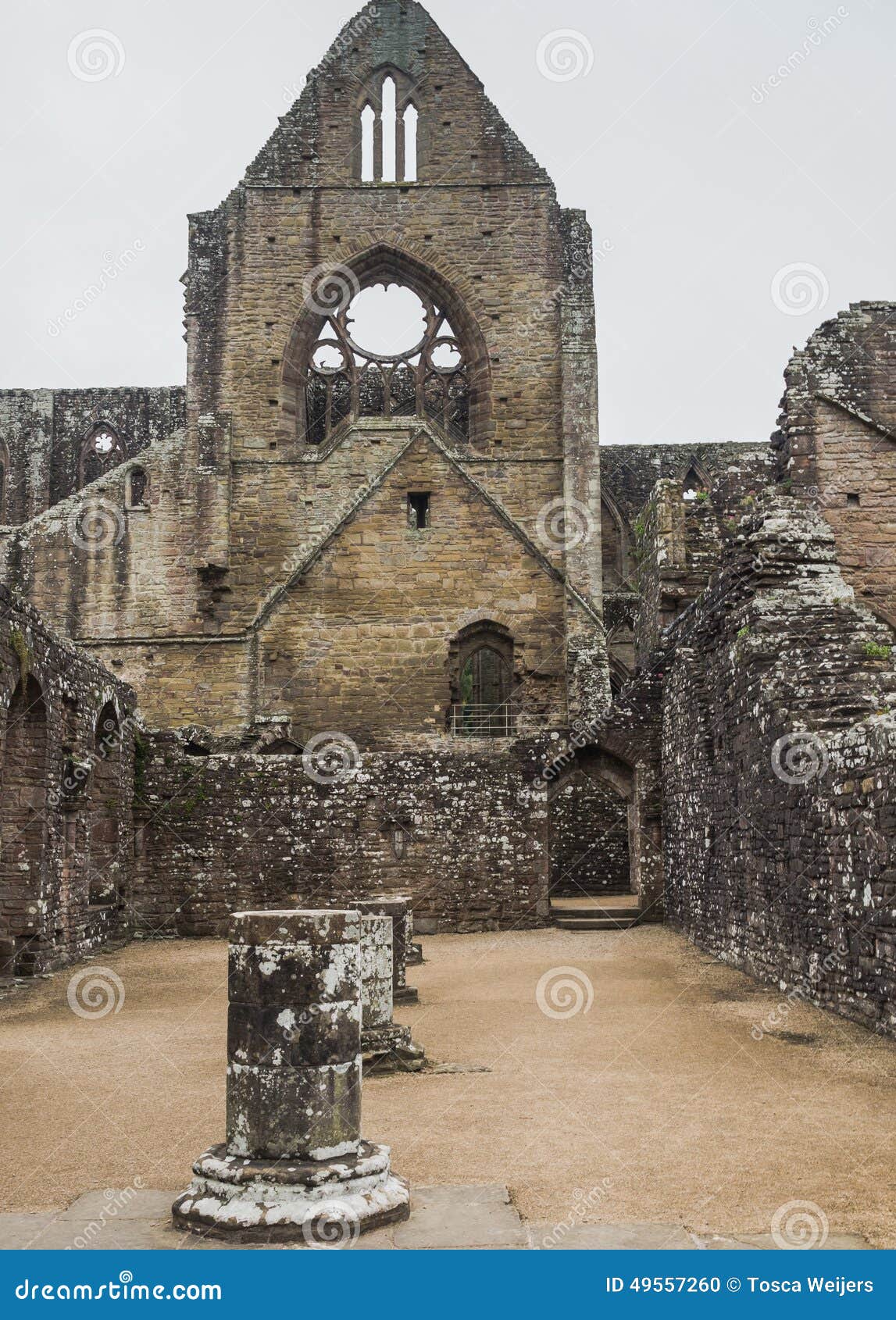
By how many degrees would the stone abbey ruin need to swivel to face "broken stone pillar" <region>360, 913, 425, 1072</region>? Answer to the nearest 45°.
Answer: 0° — it already faces it

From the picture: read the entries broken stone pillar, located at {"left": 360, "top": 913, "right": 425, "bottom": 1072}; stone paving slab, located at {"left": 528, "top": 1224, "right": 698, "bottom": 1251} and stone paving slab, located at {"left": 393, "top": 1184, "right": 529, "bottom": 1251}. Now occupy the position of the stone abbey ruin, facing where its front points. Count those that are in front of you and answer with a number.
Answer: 3

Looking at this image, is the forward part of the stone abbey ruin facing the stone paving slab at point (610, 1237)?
yes

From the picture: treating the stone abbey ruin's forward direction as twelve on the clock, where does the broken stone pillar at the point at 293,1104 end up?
The broken stone pillar is roughly at 12 o'clock from the stone abbey ruin.

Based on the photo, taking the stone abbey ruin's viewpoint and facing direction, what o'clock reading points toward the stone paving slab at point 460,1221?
The stone paving slab is roughly at 12 o'clock from the stone abbey ruin.

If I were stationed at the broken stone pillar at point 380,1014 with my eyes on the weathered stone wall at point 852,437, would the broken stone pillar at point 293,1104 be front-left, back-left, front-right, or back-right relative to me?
back-right

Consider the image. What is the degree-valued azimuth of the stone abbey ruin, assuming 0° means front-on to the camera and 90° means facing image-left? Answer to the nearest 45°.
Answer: approximately 0°
